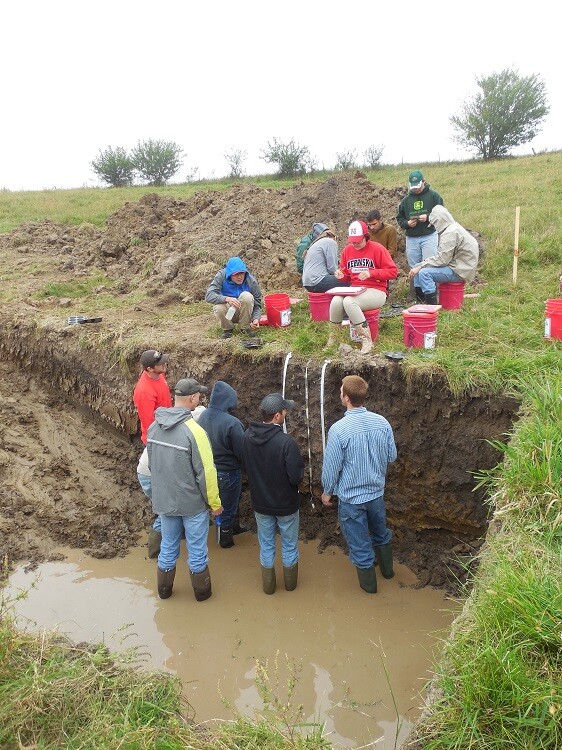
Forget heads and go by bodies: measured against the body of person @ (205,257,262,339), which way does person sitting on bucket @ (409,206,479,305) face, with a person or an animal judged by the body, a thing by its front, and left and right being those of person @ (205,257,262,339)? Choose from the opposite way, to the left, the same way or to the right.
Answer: to the right

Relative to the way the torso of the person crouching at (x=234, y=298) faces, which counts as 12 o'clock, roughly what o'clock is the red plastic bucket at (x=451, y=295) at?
The red plastic bucket is roughly at 9 o'clock from the person crouching.

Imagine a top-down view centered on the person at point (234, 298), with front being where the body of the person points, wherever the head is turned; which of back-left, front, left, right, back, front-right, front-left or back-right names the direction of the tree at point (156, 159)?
back

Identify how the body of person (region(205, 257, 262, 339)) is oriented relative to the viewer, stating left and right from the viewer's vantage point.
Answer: facing the viewer

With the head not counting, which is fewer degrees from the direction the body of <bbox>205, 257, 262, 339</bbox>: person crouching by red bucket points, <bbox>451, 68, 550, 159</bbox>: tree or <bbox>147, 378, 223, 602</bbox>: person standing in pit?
the person standing in pit

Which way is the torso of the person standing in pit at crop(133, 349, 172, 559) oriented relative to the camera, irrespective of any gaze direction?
to the viewer's right

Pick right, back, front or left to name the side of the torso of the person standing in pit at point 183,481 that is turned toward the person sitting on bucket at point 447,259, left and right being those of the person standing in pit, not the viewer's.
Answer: front

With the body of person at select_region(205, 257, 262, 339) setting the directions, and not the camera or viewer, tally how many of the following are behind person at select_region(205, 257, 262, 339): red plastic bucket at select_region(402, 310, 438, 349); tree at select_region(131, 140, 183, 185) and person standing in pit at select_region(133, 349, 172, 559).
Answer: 1

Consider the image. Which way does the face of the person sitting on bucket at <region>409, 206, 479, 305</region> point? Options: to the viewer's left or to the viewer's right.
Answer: to the viewer's left

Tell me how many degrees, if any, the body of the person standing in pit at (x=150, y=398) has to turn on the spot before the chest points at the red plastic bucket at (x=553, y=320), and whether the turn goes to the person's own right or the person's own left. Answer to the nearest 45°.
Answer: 0° — they already face it

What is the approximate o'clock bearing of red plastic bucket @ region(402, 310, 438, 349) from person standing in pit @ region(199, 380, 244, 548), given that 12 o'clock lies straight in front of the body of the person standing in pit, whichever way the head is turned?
The red plastic bucket is roughly at 1 o'clock from the person standing in pit.

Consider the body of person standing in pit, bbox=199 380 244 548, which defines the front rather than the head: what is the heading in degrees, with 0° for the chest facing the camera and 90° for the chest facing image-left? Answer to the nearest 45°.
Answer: approximately 225°

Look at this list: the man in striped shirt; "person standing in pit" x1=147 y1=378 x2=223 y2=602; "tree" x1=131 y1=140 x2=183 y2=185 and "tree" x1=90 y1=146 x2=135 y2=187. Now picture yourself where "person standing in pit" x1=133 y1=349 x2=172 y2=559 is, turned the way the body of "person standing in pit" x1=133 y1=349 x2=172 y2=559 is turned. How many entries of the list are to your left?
2

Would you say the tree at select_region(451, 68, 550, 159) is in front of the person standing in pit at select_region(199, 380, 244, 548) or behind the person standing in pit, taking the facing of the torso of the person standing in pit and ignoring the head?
in front

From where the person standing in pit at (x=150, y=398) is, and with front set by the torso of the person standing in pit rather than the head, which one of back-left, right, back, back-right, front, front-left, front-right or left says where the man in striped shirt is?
front-right

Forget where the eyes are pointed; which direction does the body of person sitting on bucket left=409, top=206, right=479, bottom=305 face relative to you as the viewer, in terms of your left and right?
facing to the left of the viewer
